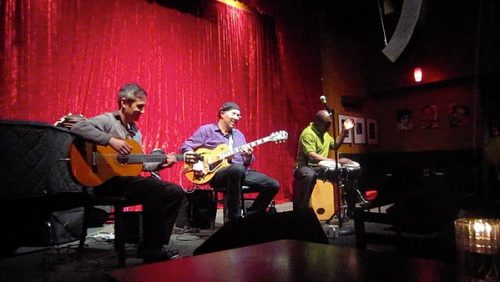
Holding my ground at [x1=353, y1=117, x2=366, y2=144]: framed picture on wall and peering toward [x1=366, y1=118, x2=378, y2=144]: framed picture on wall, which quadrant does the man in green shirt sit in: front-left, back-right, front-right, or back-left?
back-right

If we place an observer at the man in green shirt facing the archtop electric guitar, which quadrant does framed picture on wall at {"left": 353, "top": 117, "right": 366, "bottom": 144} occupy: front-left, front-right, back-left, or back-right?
back-right

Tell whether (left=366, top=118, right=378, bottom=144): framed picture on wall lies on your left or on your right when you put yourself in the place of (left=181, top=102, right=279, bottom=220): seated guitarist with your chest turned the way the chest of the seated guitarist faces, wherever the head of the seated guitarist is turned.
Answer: on your left

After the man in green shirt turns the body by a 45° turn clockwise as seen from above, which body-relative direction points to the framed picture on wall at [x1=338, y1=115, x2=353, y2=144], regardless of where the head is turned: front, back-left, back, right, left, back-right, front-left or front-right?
back

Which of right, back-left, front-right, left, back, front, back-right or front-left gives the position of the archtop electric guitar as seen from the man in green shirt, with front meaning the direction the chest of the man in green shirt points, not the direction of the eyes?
right

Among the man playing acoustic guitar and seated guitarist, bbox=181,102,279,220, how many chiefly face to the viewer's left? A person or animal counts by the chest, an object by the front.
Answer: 0

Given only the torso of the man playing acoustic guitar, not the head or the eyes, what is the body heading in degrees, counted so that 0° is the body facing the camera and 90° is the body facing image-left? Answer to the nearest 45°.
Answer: approximately 315°

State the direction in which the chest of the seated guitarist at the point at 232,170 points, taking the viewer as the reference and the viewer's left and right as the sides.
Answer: facing the viewer and to the right of the viewer

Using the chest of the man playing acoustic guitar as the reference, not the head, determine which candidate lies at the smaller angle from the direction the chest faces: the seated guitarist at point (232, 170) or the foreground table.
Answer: the foreground table

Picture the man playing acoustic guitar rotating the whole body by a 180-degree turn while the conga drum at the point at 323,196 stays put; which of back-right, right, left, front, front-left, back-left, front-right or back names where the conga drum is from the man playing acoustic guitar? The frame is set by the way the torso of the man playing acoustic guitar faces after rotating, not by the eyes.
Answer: right

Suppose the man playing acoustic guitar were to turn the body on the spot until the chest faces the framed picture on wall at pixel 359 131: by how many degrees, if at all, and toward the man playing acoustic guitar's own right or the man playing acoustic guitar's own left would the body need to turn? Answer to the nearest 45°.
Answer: approximately 90° to the man playing acoustic guitar's own left

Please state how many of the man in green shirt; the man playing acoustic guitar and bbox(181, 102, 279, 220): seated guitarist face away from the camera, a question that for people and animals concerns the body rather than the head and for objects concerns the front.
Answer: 0
